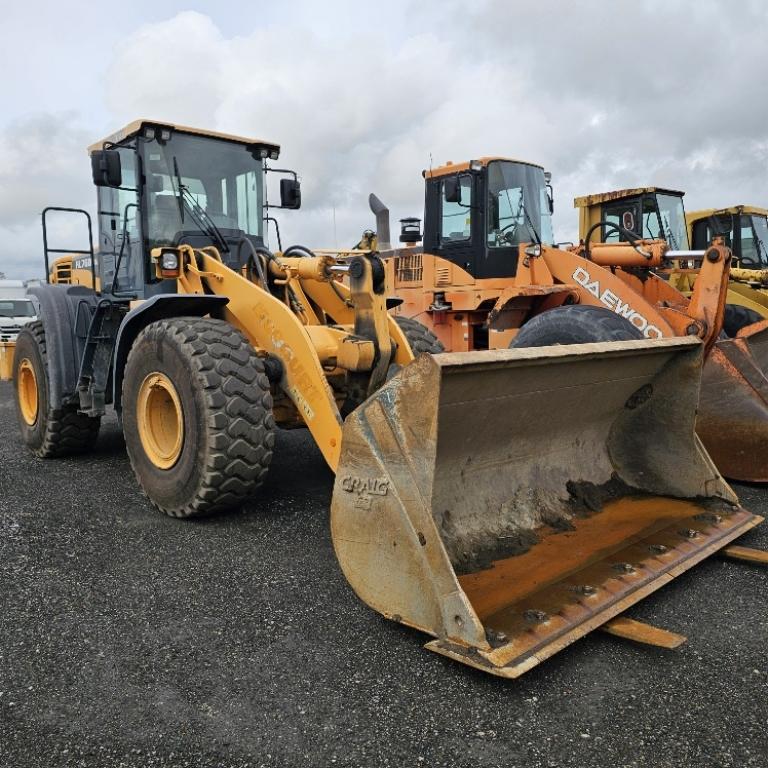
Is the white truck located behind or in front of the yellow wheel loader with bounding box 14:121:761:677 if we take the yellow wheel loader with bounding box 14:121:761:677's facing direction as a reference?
behind

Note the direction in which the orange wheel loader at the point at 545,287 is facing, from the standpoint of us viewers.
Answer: facing the viewer and to the right of the viewer

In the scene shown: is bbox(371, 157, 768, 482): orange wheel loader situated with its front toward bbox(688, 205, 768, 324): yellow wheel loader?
no

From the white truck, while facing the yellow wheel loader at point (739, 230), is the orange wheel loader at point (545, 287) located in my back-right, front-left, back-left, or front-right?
front-right

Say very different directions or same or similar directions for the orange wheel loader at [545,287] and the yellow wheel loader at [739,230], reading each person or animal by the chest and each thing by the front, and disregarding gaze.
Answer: same or similar directions

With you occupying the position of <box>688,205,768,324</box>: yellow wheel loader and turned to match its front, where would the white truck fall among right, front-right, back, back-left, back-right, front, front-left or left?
back-right

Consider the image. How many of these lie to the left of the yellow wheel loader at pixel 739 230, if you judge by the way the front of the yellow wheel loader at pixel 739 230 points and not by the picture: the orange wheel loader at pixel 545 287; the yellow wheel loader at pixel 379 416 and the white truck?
0

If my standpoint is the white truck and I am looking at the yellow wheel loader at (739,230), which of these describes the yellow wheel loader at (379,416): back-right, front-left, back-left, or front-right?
front-right

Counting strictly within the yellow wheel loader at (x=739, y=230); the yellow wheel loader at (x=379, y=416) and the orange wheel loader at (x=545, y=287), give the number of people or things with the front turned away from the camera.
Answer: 0

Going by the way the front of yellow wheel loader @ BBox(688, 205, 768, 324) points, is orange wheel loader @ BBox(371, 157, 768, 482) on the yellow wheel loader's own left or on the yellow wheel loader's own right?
on the yellow wheel loader's own right

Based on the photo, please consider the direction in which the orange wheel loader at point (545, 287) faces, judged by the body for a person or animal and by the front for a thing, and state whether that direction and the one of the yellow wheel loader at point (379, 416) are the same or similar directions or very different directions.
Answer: same or similar directions

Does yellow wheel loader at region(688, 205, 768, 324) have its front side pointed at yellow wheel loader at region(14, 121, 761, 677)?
no

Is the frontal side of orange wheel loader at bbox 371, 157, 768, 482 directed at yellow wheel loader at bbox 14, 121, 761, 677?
no
